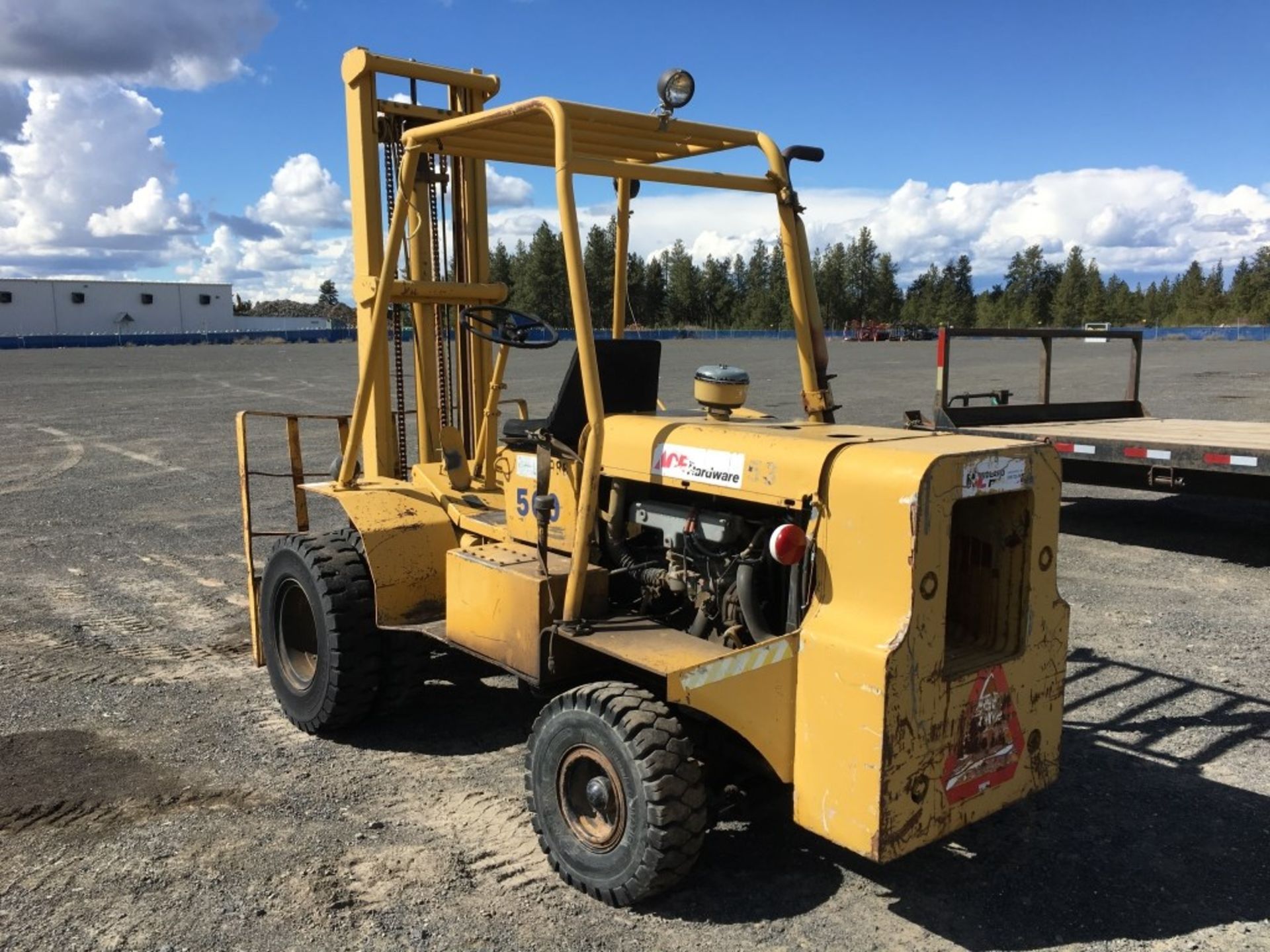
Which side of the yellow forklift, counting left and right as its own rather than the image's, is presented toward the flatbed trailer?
right

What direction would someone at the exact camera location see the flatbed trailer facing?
facing away from the viewer and to the left of the viewer

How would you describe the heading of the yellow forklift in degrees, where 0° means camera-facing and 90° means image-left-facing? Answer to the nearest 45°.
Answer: approximately 135°

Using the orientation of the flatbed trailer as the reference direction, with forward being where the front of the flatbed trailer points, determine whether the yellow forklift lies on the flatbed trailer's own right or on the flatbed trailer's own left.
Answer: on the flatbed trailer's own left
